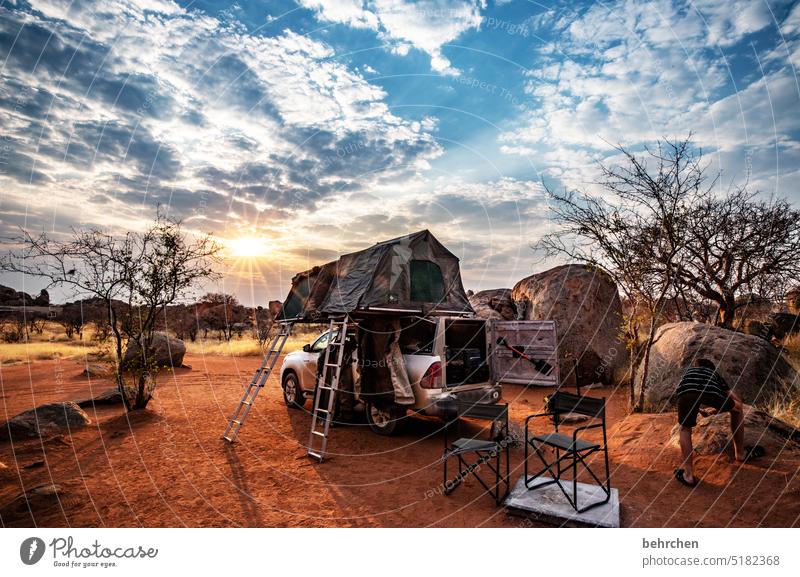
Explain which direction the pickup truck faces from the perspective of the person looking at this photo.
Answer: facing away from the viewer and to the left of the viewer

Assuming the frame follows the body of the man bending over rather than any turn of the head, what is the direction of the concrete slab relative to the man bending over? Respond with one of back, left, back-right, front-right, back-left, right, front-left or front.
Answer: back-left

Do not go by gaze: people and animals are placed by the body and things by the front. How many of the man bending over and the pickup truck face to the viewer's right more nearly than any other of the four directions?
0

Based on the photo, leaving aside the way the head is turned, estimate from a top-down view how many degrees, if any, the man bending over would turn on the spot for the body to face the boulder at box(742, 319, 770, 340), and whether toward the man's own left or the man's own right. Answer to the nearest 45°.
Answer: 0° — they already face it

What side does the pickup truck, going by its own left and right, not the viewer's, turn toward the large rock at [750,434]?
back

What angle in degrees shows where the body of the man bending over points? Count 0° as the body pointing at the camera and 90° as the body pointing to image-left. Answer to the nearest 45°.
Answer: approximately 180°

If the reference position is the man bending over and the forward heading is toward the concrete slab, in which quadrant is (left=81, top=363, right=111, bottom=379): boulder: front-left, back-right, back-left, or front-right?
front-right

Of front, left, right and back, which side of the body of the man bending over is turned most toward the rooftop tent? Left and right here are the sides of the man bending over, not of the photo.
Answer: left

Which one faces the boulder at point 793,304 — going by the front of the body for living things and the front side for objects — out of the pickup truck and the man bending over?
the man bending over

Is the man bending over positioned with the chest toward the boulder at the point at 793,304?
yes

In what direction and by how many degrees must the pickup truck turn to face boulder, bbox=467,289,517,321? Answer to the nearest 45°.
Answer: approximately 45° to its right

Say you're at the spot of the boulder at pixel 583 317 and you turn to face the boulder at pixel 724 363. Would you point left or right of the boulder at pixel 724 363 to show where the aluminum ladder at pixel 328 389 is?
right

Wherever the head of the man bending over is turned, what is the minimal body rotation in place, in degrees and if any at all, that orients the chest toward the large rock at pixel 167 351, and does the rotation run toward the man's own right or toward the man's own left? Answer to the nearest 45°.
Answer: approximately 90° to the man's own left

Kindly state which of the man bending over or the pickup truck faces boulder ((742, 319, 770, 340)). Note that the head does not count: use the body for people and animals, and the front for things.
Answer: the man bending over

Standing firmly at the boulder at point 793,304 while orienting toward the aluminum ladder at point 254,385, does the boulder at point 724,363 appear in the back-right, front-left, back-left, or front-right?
front-left

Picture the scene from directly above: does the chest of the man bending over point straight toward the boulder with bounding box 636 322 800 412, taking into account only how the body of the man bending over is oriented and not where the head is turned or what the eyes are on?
yes
